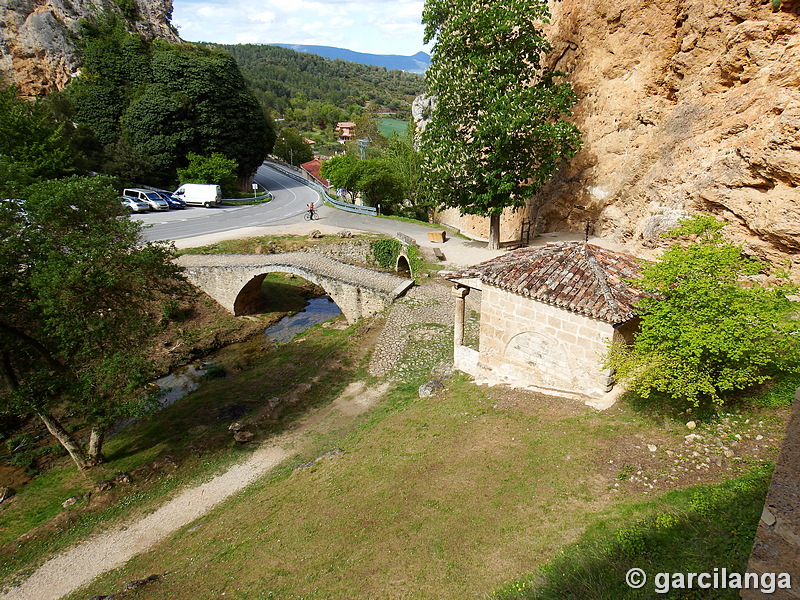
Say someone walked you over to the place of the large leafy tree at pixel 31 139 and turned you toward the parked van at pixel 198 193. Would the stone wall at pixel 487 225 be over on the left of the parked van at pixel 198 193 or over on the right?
right

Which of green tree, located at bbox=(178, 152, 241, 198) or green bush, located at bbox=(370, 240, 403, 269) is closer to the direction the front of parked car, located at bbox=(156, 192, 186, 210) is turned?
the green bush

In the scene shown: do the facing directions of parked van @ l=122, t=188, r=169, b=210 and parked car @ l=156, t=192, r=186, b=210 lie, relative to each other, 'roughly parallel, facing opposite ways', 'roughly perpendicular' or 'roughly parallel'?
roughly parallel

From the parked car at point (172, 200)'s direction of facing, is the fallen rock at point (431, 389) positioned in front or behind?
in front

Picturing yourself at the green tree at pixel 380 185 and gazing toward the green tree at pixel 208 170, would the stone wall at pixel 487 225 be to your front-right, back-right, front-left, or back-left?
back-left
